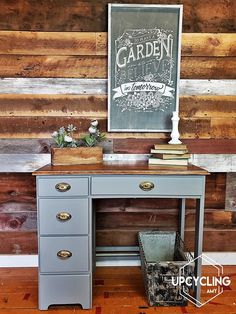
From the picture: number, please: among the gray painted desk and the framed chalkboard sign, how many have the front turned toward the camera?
2

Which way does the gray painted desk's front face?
toward the camera

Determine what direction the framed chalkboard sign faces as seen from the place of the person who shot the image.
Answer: facing the viewer

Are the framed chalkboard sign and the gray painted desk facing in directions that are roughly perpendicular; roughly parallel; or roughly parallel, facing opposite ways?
roughly parallel
